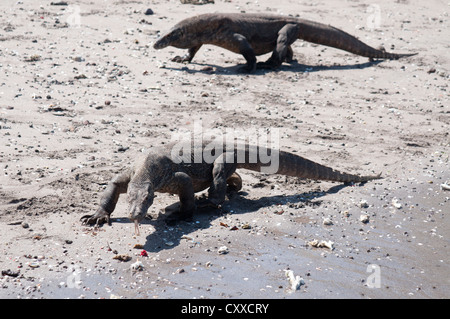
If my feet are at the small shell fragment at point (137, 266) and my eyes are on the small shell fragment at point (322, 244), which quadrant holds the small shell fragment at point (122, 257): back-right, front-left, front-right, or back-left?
back-left

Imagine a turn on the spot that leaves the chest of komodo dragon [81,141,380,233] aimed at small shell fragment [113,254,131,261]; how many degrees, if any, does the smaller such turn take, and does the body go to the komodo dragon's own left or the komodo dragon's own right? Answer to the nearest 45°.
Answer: approximately 45° to the komodo dragon's own left

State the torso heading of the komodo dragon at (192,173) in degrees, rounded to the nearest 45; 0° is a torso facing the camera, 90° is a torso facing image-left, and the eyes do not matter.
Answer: approximately 45°

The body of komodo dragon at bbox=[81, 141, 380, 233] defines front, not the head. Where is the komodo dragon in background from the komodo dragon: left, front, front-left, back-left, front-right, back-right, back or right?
back-right

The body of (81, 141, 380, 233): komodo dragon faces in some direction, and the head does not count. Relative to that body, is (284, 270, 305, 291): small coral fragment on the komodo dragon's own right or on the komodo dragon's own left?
on the komodo dragon's own left

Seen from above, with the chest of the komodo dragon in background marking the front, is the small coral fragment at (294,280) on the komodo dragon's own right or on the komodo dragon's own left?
on the komodo dragon's own left

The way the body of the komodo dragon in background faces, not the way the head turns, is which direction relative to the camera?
to the viewer's left

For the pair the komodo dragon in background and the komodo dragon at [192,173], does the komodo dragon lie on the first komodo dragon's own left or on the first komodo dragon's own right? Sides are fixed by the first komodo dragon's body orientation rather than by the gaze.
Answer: on the first komodo dragon's own left

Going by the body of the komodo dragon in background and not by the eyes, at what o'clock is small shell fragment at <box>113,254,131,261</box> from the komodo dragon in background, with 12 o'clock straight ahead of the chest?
The small shell fragment is roughly at 9 o'clock from the komodo dragon in background.
